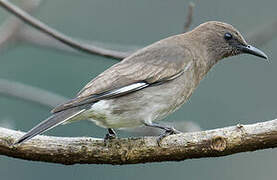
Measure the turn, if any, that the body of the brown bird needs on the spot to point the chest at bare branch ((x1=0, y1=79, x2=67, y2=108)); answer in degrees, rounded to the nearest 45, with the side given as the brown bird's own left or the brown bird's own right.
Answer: approximately 135° to the brown bird's own left

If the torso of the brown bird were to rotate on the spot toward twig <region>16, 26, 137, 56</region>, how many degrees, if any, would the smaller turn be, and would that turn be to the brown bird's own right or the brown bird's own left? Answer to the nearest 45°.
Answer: approximately 135° to the brown bird's own left

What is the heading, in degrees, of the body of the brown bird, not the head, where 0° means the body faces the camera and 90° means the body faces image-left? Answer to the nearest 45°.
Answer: approximately 270°
